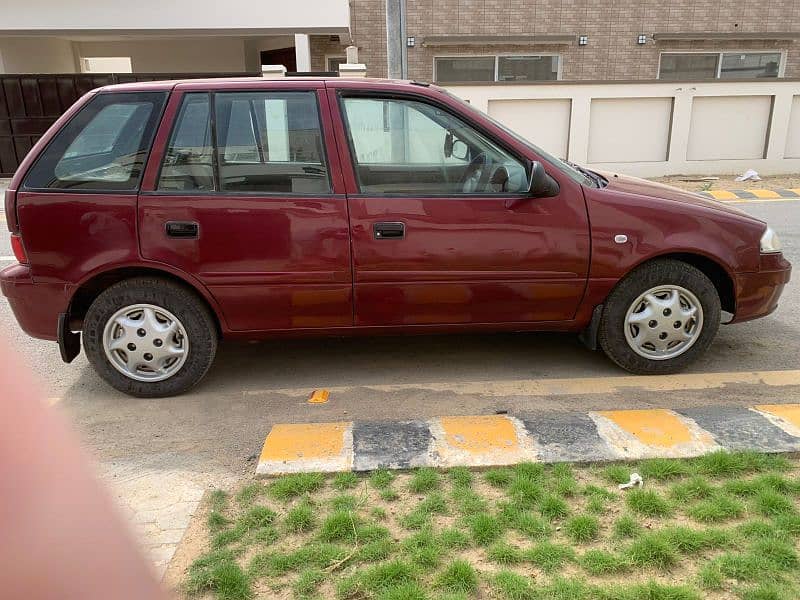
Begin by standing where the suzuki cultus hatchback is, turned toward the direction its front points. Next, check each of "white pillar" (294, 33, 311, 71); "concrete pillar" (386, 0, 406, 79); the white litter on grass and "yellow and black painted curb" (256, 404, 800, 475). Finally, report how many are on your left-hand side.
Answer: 2

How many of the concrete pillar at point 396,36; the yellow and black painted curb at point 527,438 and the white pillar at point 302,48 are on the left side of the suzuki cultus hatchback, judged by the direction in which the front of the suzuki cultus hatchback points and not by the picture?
2

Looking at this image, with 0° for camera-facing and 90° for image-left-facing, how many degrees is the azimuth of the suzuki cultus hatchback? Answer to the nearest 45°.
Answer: approximately 270°

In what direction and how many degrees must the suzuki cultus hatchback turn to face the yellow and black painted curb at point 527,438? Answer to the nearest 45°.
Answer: approximately 45° to its right

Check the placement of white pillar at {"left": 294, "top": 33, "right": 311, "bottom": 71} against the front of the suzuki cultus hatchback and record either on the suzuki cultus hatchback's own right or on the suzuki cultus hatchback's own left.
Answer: on the suzuki cultus hatchback's own left

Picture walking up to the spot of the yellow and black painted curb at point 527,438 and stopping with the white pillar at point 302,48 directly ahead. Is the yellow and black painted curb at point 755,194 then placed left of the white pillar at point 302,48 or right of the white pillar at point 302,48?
right

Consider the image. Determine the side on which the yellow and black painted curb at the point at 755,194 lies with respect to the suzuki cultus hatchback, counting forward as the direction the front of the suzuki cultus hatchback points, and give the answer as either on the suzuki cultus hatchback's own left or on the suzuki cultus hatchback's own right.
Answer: on the suzuki cultus hatchback's own left

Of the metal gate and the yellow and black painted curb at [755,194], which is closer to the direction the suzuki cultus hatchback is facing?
the yellow and black painted curb

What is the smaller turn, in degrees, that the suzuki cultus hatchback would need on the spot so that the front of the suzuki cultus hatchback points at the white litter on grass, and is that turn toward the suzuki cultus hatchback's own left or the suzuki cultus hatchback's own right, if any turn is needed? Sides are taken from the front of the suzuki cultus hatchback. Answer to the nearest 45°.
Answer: approximately 45° to the suzuki cultus hatchback's own right

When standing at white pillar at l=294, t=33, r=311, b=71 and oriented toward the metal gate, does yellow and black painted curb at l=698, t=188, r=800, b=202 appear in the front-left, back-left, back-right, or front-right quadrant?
back-left

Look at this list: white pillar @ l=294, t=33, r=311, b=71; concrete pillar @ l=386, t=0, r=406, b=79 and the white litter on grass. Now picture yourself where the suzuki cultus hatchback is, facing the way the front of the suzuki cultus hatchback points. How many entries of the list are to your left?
2

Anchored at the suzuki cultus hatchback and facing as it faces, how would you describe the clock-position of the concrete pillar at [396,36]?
The concrete pillar is roughly at 9 o'clock from the suzuki cultus hatchback.
